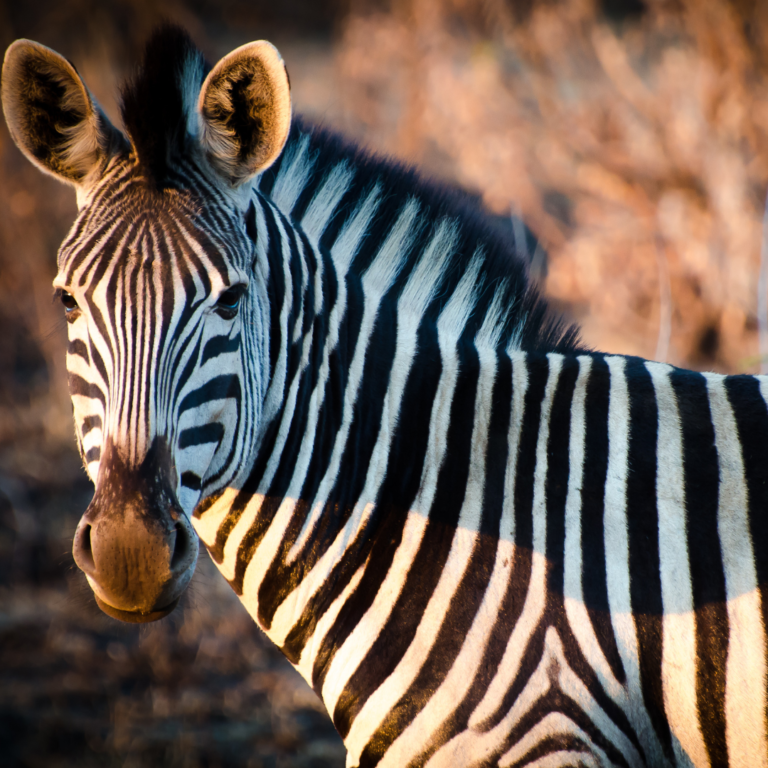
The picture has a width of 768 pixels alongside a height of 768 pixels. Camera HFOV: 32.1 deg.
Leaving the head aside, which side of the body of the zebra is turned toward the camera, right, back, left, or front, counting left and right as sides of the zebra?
left
